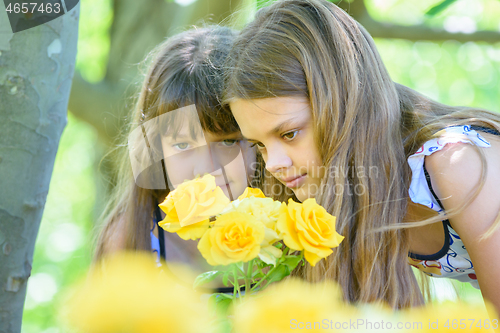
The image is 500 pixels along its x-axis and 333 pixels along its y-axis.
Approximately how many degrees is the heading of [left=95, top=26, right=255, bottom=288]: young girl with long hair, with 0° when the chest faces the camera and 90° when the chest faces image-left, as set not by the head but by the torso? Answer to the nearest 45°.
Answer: approximately 315°

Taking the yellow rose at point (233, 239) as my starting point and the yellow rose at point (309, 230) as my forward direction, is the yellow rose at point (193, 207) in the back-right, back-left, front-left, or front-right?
back-left

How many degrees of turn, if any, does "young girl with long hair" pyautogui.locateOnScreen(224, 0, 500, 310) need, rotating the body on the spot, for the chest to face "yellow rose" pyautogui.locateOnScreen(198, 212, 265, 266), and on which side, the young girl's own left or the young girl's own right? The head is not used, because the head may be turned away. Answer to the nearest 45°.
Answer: approximately 45° to the young girl's own left

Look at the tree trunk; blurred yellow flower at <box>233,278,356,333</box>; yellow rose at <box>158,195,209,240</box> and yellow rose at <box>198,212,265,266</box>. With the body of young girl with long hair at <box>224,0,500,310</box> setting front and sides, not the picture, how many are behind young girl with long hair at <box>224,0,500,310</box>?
0

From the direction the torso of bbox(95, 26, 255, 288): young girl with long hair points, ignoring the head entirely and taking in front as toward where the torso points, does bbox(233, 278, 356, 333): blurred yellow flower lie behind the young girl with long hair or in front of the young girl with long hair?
in front

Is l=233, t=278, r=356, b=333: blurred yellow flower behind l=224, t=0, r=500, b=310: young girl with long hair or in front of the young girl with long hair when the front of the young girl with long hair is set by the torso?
in front

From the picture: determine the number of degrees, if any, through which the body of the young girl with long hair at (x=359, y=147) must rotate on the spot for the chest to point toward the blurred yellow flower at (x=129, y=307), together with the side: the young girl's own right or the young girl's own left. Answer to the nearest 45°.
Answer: approximately 45° to the young girl's own left

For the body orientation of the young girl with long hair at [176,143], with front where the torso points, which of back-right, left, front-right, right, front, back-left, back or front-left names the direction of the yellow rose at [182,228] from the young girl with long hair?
front-right

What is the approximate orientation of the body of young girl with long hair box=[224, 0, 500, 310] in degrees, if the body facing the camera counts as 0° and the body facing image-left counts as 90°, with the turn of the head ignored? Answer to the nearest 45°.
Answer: approximately 45°

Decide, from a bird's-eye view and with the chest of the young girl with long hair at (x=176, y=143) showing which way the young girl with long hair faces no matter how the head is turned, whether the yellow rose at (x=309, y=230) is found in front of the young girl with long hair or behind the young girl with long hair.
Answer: in front

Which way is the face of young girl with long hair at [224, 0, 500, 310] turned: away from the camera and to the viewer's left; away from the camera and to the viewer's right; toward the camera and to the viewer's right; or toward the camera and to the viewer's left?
toward the camera and to the viewer's left

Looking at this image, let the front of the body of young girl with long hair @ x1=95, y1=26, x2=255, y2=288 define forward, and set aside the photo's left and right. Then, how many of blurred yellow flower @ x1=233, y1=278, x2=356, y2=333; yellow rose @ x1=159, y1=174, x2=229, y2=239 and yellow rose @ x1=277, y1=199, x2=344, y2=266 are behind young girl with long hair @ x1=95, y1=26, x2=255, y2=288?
0

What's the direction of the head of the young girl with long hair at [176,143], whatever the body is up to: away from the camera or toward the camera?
toward the camera
